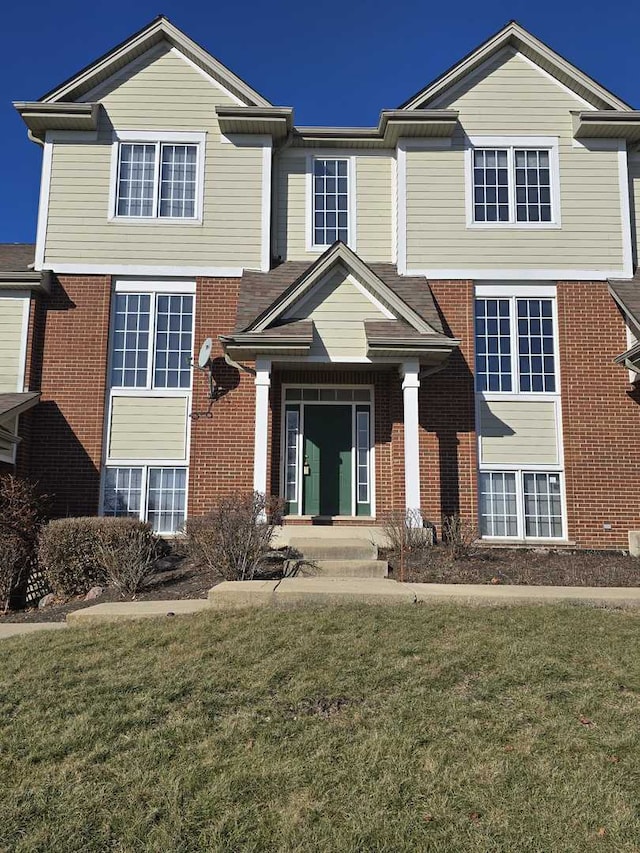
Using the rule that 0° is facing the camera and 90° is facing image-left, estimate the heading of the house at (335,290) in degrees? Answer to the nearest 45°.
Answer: approximately 0°

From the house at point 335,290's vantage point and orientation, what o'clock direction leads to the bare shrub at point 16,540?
The bare shrub is roughly at 2 o'clock from the house.
